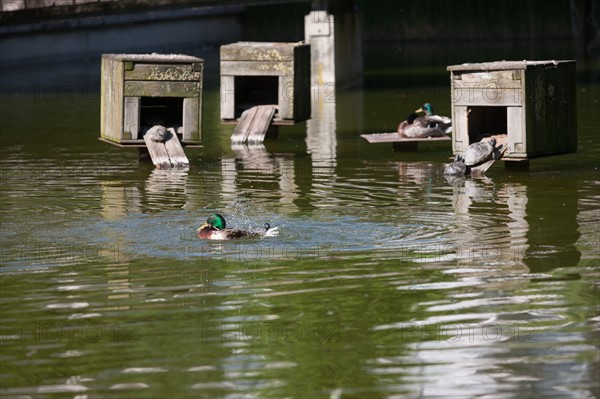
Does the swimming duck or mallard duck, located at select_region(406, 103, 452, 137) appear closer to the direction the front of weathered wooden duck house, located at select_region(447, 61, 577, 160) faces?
the swimming duck

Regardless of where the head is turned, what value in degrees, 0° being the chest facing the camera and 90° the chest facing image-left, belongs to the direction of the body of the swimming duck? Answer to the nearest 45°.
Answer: approximately 90°

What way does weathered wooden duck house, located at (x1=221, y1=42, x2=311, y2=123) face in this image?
toward the camera

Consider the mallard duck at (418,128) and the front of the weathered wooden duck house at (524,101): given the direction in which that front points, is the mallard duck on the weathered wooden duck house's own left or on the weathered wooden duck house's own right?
on the weathered wooden duck house's own right

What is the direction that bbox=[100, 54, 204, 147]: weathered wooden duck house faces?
toward the camera

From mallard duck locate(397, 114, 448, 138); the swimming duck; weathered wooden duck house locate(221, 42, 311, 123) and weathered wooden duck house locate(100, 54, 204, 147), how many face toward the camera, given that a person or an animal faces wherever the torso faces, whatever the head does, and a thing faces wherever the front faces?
2

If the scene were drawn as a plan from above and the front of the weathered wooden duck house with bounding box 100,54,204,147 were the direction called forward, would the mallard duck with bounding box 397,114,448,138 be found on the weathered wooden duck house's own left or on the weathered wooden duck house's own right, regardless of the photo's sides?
on the weathered wooden duck house's own left

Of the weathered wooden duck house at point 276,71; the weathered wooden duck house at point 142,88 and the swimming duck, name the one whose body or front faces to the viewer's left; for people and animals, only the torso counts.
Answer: the swimming duck

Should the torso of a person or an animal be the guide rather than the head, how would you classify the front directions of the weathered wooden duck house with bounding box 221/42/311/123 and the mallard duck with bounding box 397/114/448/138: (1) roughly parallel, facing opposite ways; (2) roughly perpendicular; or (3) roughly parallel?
roughly perpendicular
